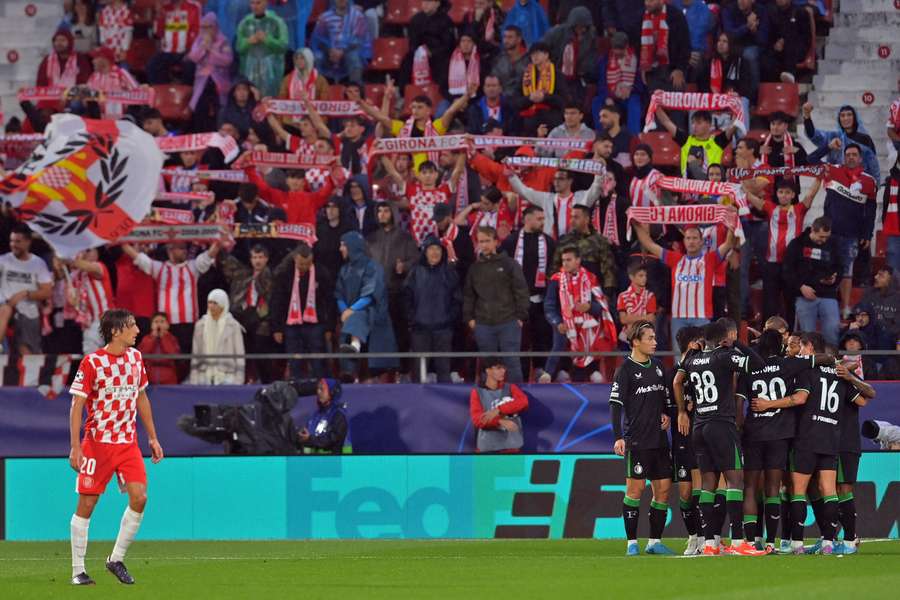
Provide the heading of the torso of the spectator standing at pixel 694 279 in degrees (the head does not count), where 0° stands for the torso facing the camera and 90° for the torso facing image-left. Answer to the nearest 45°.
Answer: approximately 0°

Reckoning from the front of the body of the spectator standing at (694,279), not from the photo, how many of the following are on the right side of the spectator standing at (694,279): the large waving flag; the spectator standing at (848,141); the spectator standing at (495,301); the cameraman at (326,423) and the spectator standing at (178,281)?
4

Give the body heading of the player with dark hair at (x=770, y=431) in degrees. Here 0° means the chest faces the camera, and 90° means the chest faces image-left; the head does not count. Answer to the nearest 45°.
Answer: approximately 180°

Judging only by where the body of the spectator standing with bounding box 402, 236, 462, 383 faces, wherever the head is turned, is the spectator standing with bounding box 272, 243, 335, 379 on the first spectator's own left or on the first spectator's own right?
on the first spectator's own right

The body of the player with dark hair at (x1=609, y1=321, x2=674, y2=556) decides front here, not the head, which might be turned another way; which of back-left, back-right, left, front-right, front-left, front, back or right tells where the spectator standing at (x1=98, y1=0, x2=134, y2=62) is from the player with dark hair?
back
